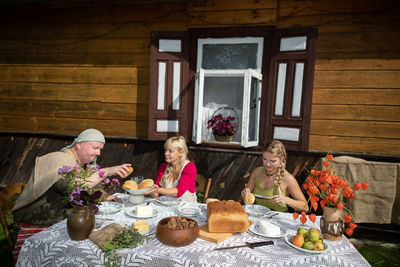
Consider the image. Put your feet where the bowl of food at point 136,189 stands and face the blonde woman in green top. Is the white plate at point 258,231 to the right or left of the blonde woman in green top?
right

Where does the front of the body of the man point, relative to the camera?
to the viewer's right

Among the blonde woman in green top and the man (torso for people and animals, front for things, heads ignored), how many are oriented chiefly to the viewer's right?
1

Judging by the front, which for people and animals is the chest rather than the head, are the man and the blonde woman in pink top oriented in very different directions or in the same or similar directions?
very different directions

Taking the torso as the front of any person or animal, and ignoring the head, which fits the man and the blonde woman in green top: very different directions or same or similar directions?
very different directions

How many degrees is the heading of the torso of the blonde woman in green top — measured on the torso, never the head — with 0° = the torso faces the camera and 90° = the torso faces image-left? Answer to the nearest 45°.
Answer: approximately 45°

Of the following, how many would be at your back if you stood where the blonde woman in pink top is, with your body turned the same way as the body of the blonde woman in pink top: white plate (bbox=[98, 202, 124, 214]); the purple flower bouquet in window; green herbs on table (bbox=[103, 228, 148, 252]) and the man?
1

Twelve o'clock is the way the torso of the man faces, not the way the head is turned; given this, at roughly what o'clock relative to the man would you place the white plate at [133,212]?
The white plate is roughly at 1 o'clock from the man.

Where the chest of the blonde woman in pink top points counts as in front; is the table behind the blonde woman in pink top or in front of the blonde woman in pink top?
in front

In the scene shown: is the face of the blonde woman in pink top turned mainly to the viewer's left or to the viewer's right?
to the viewer's left

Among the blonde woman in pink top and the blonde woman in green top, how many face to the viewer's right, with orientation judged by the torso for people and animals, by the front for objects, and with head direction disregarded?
0

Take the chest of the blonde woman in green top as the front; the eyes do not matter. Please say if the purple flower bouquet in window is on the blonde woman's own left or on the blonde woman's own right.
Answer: on the blonde woman's own right

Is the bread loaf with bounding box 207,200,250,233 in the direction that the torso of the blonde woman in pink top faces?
no

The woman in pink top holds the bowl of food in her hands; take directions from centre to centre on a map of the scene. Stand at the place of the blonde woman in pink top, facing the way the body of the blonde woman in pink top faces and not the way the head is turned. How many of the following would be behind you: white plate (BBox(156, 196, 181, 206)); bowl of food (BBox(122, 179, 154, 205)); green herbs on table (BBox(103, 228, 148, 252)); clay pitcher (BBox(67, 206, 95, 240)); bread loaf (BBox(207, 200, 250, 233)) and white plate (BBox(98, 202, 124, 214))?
0

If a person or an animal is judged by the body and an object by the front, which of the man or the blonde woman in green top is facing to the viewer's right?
the man

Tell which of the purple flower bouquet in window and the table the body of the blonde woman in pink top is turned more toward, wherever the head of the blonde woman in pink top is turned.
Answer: the table

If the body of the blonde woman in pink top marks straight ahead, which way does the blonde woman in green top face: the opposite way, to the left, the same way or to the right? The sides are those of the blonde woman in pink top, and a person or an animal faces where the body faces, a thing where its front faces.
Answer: the same way

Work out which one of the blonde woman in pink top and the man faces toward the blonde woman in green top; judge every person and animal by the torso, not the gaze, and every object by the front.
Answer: the man

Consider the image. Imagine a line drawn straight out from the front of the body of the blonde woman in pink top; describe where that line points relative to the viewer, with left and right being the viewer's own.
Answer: facing the viewer and to the left of the viewer
